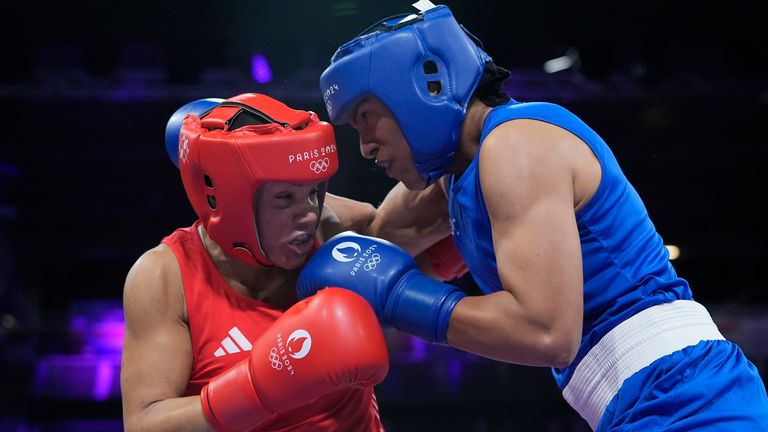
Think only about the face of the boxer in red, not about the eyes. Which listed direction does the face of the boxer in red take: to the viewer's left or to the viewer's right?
to the viewer's right

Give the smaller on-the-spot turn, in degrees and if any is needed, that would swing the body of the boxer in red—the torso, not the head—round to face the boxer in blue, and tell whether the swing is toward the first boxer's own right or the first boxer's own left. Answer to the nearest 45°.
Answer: approximately 45° to the first boxer's own left

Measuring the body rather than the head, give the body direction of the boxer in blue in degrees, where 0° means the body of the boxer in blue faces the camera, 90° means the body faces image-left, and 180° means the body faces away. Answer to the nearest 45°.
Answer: approximately 90°

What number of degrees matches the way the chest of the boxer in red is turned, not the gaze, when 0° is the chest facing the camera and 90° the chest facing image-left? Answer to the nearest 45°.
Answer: approximately 315°

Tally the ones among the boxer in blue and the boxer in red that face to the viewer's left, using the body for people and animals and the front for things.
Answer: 1

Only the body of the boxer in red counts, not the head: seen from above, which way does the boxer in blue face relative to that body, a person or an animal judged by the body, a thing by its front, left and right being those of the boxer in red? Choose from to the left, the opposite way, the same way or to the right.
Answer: the opposite way

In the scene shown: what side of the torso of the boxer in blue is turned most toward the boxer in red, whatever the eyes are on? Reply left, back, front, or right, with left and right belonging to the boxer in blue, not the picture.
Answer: front

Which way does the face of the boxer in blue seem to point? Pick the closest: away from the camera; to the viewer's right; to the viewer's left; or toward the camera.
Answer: to the viewer's left
